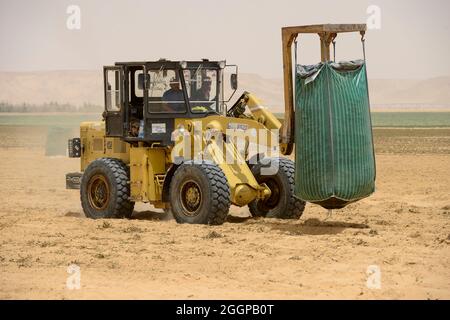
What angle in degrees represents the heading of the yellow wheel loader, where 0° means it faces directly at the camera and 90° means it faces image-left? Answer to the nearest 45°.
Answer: approximately 315°
